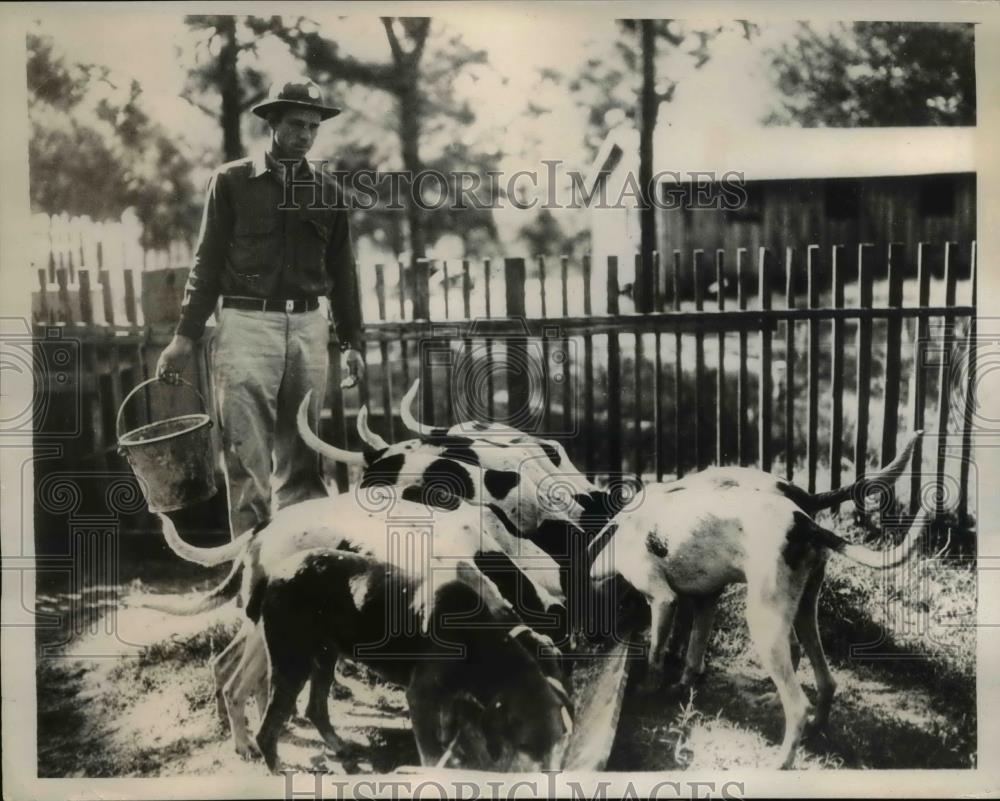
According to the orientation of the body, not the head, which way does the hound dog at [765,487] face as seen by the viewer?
to the viewer's left

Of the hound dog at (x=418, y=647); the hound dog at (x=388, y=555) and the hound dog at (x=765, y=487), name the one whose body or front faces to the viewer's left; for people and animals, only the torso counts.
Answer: the hound dog at (x=765, y=487)

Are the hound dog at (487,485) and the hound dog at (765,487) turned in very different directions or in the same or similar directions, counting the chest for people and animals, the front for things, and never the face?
very different directions

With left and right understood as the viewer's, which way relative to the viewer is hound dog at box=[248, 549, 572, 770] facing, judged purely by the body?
facing the viewer and to the right of the viewer

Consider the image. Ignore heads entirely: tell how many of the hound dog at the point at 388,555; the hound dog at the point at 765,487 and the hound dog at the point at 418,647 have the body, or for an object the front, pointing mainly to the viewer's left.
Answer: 1

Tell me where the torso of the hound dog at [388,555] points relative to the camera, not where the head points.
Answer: to the viewer's right

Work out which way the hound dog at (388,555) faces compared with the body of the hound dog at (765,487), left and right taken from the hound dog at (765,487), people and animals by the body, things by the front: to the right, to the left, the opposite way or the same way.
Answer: the opposite way

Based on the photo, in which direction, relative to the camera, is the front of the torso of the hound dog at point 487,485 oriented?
to the viewer's right
